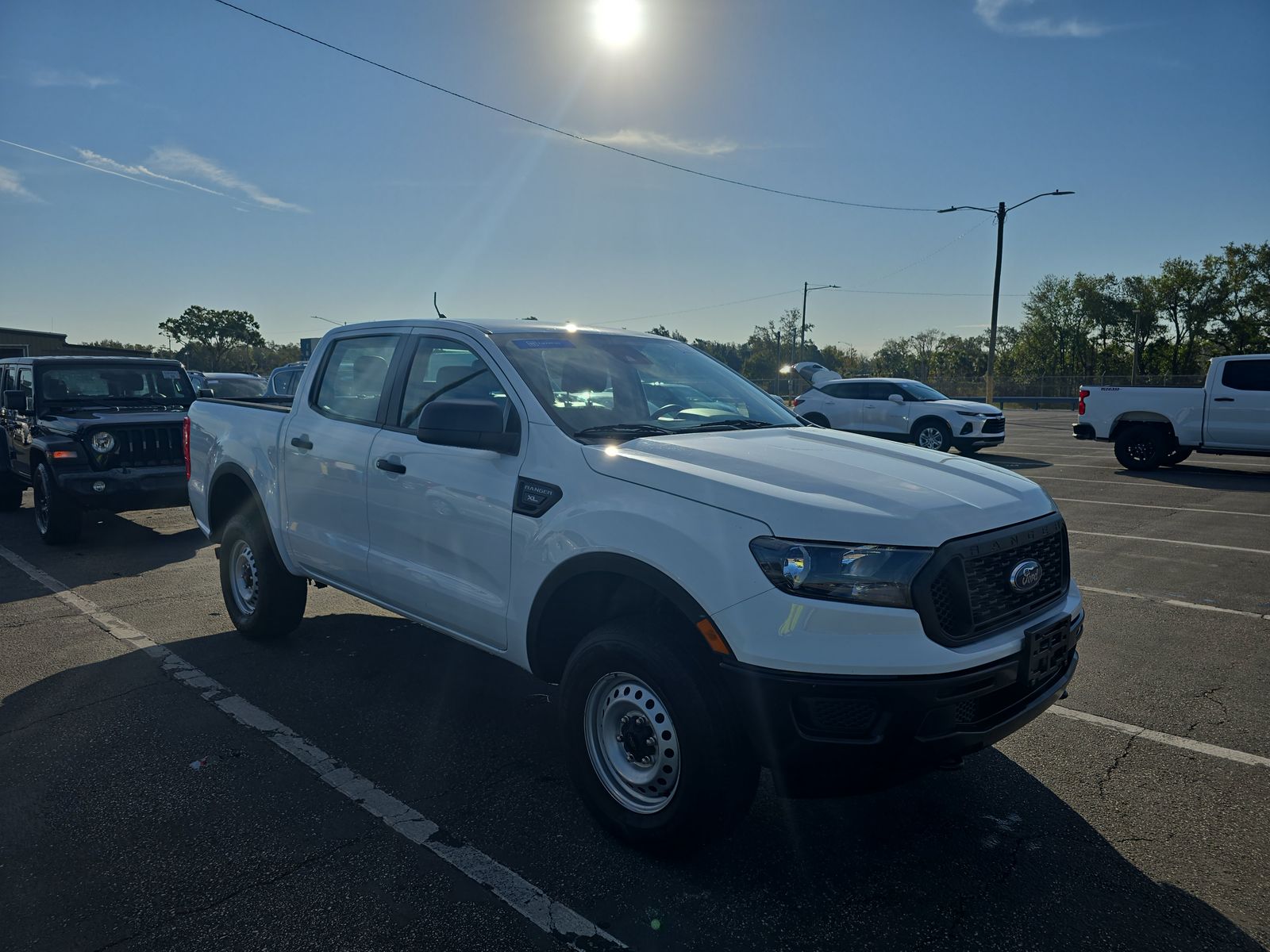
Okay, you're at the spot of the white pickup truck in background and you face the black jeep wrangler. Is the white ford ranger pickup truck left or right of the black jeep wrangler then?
left

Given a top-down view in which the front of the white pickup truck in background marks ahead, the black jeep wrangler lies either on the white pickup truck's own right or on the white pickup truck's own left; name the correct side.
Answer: on the white pickup truck's own right

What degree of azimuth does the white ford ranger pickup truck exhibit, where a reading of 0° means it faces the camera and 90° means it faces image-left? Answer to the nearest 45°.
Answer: approximately 315°

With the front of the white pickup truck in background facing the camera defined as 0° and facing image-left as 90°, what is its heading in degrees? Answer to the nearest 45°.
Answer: approximately 270°

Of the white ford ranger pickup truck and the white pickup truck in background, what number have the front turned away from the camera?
0

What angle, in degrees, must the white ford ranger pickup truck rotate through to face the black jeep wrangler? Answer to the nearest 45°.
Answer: approximately 180°

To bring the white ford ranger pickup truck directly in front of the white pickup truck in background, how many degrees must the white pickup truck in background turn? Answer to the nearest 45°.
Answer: approximately 90° to its right

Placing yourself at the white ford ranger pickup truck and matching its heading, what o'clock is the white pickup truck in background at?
The white pickup truck in background is roughly at 9 o'clock from the white ford ranger pickup truck.
